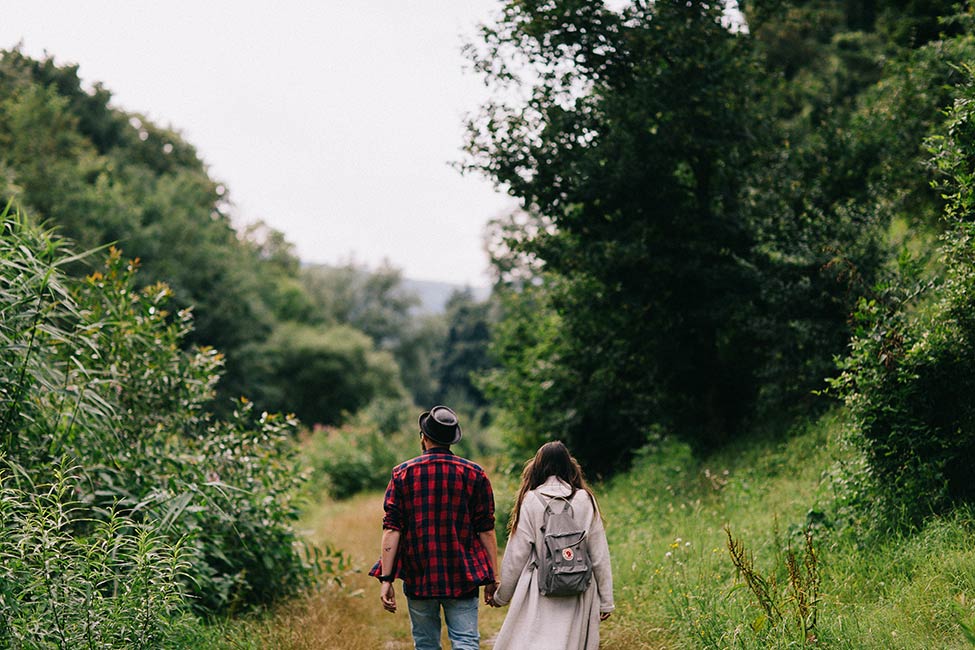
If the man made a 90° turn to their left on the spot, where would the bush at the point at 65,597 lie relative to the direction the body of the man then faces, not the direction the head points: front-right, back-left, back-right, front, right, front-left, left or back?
front

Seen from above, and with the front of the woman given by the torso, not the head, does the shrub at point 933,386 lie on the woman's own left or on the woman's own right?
on the woman's own right

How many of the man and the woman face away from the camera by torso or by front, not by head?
2

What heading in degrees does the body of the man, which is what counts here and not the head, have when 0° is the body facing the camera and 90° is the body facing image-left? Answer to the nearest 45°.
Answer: approximately 180°

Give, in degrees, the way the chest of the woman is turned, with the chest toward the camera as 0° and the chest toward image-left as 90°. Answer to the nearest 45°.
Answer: approximately 180°

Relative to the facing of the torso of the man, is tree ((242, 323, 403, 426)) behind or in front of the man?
in front

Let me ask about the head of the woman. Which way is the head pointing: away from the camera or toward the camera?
away from the camera

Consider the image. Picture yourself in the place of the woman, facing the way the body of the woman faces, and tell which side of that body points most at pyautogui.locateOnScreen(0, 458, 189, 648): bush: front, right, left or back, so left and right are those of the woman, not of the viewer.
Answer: left
